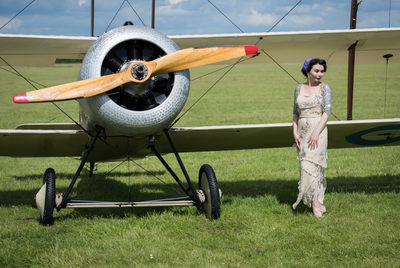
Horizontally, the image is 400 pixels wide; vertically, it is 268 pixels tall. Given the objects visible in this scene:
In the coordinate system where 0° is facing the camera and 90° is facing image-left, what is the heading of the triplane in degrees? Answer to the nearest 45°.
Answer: approximately 0°

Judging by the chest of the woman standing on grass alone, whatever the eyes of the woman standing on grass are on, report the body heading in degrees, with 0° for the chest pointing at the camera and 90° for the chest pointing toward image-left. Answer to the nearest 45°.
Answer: approximately 0°
